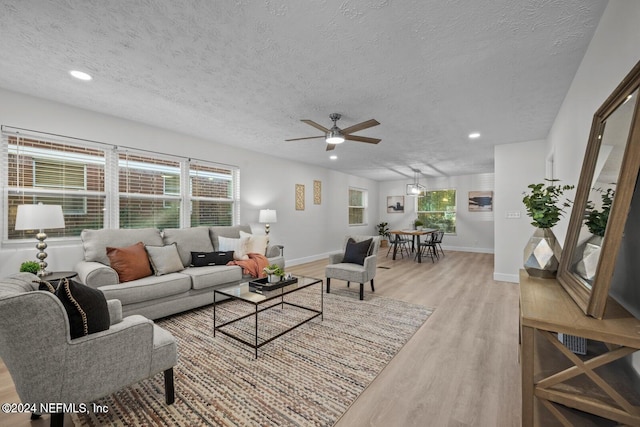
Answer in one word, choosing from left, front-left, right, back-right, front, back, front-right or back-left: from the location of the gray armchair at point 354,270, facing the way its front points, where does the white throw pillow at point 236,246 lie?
front-right

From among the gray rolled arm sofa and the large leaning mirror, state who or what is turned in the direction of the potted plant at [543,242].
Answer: the gray rolled arm sofa

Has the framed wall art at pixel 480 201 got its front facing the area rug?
yes

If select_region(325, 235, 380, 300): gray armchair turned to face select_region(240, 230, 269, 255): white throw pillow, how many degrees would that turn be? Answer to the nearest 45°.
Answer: approximately 45° to its right

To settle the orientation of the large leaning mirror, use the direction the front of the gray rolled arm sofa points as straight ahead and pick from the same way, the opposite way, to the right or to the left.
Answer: the opposite way

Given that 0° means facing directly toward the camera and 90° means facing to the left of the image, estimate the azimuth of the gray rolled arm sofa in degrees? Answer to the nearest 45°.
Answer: approximately 315°

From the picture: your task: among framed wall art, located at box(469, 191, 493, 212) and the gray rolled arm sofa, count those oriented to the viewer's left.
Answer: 0

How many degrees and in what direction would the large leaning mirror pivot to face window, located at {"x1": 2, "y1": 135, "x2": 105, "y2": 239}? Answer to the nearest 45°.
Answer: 0° — it already faces it

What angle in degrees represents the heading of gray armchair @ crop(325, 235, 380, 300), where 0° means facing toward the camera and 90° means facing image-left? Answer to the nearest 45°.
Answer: approximately 45°

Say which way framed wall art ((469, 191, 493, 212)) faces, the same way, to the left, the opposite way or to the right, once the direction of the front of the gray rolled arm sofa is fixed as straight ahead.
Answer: to the right

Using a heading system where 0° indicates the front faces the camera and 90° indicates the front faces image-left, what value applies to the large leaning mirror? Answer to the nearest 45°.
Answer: approximately 45°

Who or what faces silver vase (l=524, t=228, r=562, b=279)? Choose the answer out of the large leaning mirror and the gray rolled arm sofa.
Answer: the gray rolled arm sofa

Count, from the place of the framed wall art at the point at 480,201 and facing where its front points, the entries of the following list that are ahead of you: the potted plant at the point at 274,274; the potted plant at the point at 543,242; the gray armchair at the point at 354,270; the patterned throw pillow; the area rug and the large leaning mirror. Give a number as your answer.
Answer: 6

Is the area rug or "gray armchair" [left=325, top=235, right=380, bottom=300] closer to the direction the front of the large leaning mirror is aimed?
the area rug
